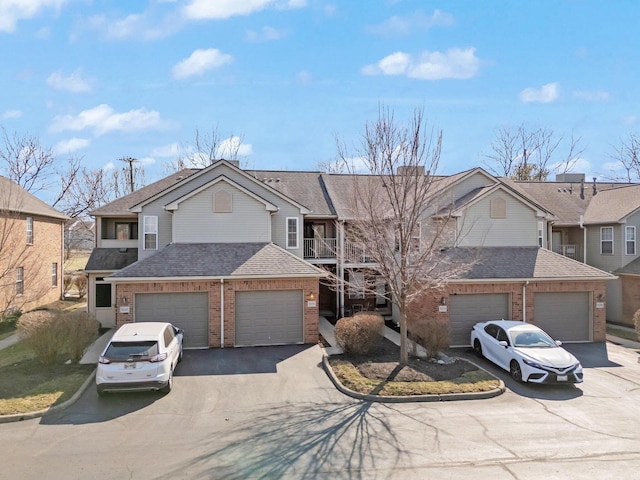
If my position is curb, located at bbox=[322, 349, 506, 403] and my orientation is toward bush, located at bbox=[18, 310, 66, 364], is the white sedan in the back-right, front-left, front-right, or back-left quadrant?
back-right

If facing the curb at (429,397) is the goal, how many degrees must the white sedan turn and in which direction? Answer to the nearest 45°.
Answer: approximately 90° to its right

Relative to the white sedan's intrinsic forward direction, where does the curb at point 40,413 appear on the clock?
The curb is roughly at 3 o'clock from the white sedan.

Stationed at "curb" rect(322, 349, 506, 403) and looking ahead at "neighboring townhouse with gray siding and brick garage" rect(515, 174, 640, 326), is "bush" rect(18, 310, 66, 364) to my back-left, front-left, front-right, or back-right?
back-left

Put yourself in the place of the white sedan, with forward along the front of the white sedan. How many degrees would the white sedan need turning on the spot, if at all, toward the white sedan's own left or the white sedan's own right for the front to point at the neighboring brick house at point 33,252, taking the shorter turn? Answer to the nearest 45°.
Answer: approximately 135° to the white sedan's own right
